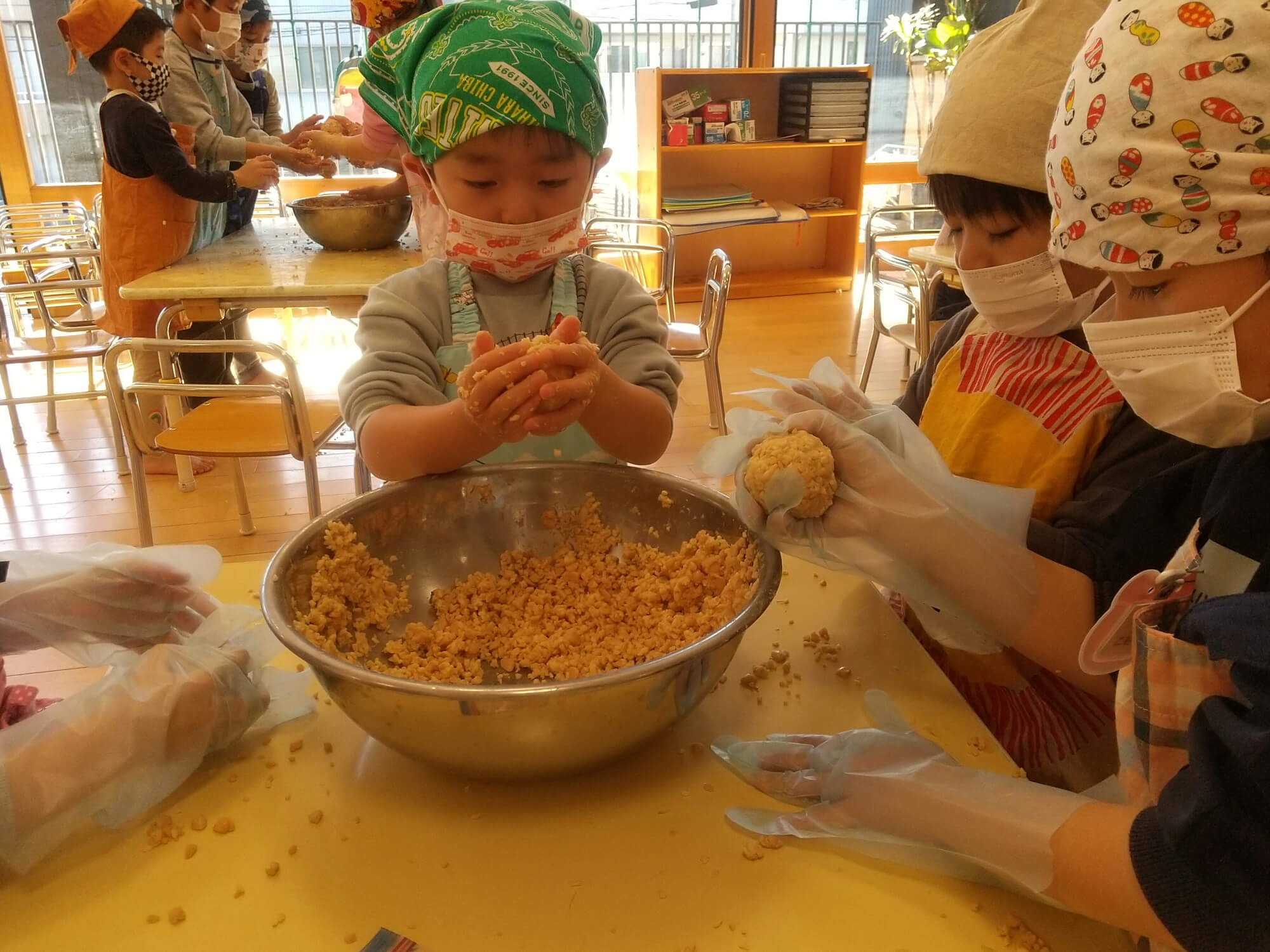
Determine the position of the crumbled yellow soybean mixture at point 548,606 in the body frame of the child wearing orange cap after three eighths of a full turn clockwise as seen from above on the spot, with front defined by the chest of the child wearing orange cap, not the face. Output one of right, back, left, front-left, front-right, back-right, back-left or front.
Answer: front-left

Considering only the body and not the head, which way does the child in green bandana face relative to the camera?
toward the camera

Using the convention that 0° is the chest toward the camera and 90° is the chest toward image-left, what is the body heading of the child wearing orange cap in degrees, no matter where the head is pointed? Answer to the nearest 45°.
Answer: approximately 270°

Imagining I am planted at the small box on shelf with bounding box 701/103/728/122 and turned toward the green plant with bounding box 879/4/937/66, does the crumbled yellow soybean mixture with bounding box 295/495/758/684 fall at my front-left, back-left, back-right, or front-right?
back-right

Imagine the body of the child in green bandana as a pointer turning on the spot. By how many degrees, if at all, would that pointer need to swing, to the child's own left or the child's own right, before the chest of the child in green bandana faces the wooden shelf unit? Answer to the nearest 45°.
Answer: approximately 180°

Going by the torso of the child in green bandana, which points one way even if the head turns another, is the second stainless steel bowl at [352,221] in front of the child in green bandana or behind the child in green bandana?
behind

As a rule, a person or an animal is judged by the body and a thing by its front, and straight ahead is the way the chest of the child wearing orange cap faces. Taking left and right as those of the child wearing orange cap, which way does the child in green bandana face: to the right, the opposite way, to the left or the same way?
to the right

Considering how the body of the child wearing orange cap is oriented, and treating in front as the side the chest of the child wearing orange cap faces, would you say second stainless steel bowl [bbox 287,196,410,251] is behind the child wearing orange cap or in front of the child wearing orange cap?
in front

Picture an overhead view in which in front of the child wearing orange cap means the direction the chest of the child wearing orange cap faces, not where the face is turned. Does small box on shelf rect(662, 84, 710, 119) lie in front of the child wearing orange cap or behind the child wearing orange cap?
in front

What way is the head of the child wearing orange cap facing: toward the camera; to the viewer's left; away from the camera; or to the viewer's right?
to the viewer's right

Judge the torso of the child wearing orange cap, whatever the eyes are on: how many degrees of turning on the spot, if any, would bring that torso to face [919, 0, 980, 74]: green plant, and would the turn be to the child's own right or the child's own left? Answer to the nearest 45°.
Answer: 0° — they already face it
